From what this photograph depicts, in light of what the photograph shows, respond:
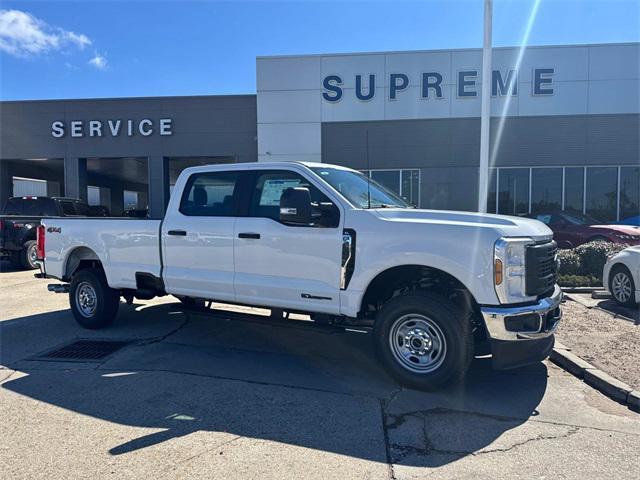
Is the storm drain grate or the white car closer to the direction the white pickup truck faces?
the white car

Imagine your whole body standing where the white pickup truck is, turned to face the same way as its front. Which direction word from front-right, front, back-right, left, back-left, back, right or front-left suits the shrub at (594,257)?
left

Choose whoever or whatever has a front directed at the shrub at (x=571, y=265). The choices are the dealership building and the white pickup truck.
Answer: the dealership building

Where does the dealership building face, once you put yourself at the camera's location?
facing the viewer

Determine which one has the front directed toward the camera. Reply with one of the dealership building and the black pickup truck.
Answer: the dealership building

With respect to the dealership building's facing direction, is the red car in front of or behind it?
in front

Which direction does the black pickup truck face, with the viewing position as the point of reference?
facing away from the viewer and to the right of the viewer

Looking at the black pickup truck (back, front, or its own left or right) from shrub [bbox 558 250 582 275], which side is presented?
right

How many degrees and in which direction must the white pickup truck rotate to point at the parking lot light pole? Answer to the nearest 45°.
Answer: approximately 90° to its left

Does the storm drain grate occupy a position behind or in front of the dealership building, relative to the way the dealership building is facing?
in front

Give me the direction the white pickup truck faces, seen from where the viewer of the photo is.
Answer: facing the viewer and to the right of the viewer

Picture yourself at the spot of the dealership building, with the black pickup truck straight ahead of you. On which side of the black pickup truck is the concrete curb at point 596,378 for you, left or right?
left

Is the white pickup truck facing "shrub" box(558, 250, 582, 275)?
no

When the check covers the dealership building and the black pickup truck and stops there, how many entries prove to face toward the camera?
1
